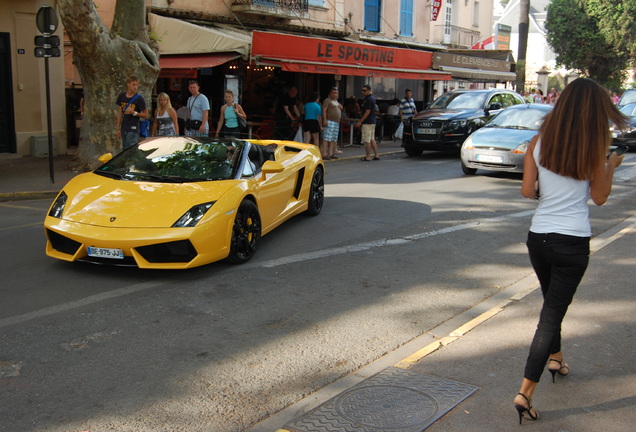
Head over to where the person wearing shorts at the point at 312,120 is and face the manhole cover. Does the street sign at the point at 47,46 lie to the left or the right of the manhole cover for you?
right

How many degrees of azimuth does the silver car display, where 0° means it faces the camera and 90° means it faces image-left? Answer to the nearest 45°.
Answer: approximately 45°

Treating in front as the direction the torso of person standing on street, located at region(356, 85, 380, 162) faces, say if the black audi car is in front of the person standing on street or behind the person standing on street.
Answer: behind

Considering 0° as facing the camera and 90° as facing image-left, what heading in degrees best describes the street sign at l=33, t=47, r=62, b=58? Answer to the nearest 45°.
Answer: approximately 0°

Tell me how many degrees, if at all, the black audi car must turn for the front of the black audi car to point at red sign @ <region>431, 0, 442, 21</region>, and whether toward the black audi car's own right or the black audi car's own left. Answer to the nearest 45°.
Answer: approximately 135° to the black audi car's own right

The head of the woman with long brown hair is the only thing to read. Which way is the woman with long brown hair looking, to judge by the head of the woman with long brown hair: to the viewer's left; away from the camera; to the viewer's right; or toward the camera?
away from the camera

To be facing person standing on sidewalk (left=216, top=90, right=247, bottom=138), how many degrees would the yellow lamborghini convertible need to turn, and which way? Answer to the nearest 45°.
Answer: approximately 135° to its right

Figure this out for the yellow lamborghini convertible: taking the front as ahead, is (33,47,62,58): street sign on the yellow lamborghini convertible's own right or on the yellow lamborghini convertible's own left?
on the yellow lamborghini convertible's own right
